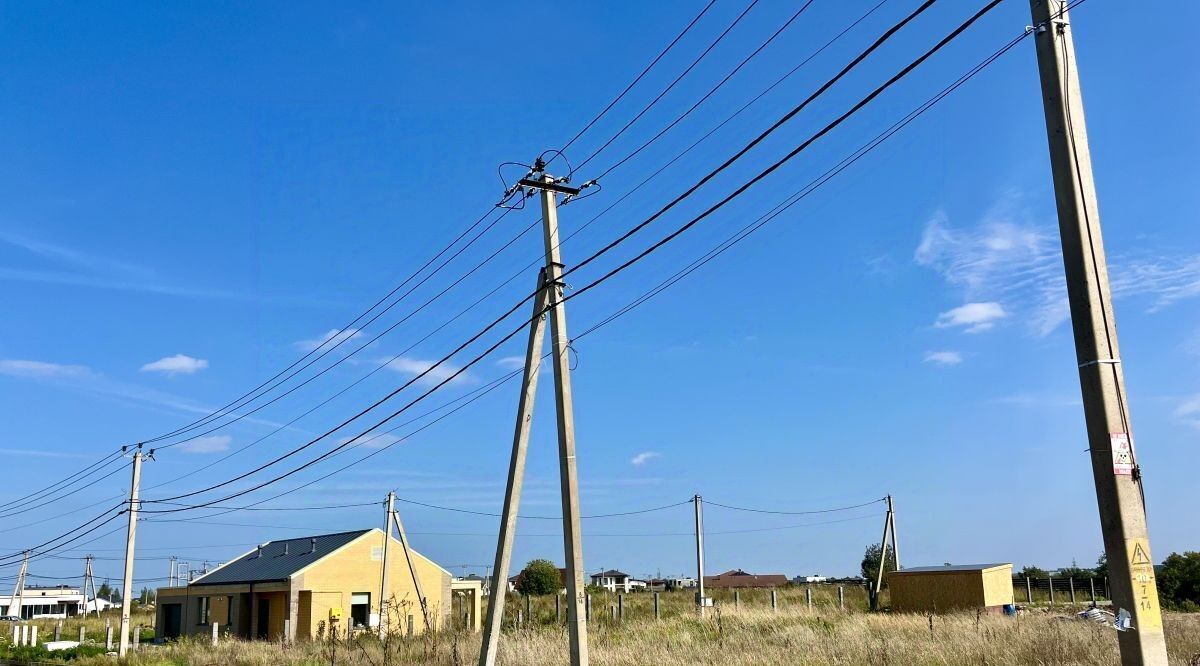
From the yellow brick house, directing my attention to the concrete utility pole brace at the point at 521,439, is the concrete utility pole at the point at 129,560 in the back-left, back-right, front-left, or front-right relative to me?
front-right

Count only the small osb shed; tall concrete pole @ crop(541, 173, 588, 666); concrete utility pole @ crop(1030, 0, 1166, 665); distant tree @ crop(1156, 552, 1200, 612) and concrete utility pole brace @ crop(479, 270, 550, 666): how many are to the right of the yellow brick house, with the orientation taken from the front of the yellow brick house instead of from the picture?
0

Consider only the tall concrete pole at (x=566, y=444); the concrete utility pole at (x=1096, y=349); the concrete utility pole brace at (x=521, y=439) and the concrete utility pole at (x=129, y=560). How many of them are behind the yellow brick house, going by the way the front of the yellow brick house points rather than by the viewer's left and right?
0

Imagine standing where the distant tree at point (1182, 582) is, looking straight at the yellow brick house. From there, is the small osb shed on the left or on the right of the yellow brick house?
left

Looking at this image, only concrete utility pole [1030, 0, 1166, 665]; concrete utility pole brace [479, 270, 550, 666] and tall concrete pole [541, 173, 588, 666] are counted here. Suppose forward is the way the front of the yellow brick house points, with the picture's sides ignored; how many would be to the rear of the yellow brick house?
0

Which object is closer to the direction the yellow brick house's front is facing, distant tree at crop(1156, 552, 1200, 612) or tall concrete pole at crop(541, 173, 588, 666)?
the tall concrete pole

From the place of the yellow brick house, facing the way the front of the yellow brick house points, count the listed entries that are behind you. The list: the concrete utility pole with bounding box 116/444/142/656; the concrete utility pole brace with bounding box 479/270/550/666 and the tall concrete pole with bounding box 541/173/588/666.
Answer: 0

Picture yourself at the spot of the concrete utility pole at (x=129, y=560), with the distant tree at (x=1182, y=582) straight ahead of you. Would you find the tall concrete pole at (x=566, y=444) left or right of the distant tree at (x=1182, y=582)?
right

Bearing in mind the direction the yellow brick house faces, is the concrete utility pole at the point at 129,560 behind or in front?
in front

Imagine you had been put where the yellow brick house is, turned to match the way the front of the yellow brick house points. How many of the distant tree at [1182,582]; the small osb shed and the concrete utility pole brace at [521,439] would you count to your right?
0

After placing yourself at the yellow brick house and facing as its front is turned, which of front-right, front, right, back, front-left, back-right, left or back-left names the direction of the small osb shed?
left

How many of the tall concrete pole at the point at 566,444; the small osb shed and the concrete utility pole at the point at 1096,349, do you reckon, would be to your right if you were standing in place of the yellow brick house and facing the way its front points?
0

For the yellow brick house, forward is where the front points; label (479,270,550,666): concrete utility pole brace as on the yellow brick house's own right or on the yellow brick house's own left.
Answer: on the yellow brick house's own left

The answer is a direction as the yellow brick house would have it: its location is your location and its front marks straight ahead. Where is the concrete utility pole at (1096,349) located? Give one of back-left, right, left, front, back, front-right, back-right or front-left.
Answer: front-left

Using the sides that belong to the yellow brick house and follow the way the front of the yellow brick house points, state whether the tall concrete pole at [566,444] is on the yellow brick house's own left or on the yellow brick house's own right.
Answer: on the yellow brick house's own left

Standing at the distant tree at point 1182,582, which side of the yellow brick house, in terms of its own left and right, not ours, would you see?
left
